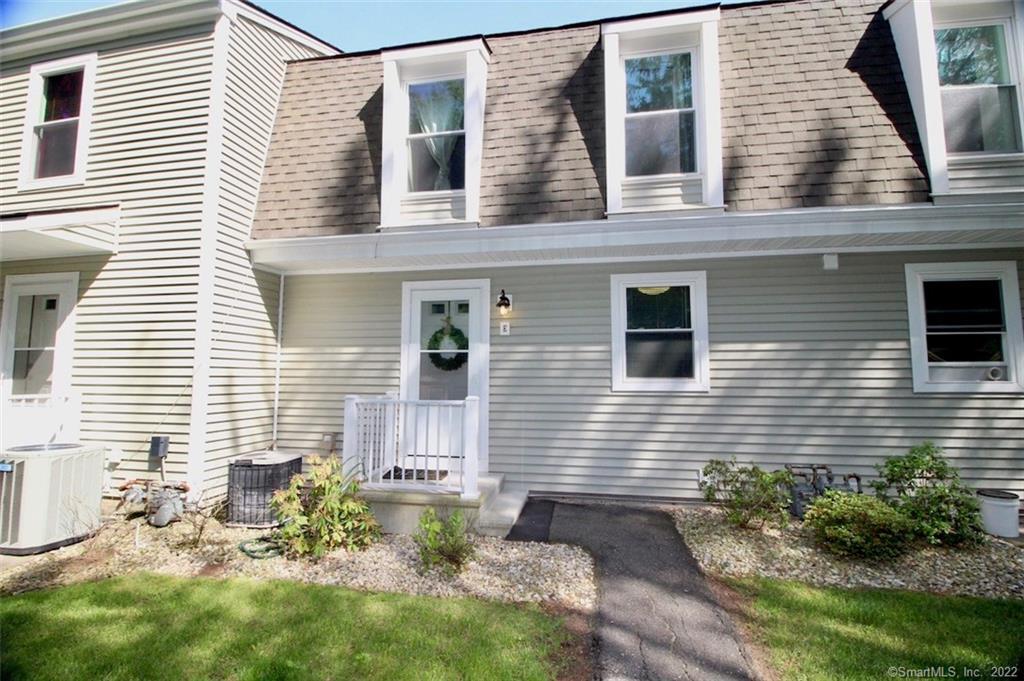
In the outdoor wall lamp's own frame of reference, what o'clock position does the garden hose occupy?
The garden hose is roughly at 2 o'clock from the outdoor wall lamp.

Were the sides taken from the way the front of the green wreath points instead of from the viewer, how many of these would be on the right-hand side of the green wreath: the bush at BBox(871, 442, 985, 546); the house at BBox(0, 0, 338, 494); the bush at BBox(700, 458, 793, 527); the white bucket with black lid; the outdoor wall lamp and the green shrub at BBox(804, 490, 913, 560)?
1

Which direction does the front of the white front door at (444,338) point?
toward the camera

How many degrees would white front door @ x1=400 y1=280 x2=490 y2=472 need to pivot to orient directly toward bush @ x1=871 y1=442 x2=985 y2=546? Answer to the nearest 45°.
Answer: approximately 45° to its left

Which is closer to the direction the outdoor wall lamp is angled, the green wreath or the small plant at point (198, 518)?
the small plant

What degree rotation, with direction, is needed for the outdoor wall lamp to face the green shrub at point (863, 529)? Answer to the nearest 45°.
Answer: approximately 45° to its left

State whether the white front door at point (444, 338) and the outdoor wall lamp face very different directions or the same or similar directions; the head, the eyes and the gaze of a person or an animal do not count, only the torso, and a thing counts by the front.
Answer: same or similar directions

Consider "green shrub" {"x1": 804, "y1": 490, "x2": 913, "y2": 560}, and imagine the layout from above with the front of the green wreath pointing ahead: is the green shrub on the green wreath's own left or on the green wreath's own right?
on the green wreath's own left

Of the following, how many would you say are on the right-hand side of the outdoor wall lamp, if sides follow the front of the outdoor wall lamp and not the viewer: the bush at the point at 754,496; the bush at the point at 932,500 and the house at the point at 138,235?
1

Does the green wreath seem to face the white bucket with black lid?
no

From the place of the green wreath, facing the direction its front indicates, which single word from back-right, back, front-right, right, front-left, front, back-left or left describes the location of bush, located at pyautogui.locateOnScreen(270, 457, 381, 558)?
front-right

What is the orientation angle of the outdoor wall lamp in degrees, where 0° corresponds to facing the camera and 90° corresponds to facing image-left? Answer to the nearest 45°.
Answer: approximately 0°

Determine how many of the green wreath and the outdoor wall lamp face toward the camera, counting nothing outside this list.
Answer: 2

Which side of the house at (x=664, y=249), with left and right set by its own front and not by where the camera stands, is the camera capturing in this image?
front

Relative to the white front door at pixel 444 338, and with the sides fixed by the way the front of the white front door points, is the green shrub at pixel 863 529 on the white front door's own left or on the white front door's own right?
on the white front door's own left

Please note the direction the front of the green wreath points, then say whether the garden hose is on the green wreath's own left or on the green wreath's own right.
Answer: on the green wreath's own right

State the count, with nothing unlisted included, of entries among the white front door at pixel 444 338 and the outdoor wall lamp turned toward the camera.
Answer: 2

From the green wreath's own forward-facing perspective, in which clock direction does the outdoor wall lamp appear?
The outdoor wall lamp is roughly at 10 o'clock from the green wreath.
